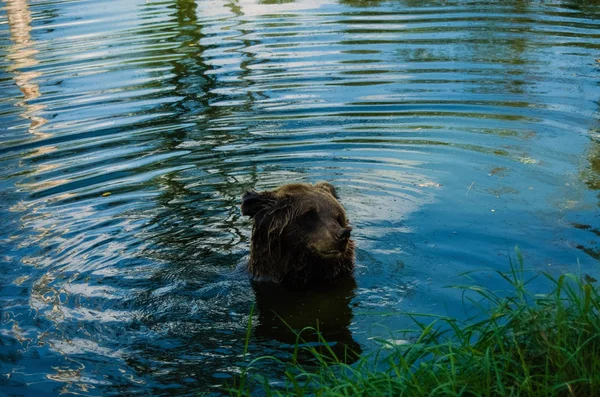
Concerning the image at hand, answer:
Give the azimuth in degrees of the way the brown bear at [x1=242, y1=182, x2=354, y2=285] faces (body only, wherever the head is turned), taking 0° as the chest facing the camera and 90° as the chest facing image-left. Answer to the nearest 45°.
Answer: approximately 315°
